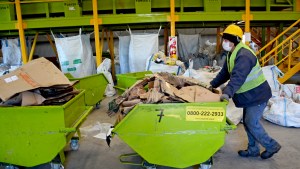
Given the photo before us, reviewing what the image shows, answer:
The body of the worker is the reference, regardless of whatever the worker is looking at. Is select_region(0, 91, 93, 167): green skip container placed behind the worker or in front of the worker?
in front

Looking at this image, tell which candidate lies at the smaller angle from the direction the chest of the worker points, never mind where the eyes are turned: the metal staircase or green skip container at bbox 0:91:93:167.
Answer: the green skip container

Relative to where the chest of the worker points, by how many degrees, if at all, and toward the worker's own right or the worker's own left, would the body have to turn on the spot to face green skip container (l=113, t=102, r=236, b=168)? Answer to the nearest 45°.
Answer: approximately 45° to the worker's own left

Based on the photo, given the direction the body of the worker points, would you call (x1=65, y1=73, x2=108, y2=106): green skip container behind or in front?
in front

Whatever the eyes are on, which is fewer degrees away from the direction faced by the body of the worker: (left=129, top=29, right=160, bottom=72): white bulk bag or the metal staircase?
the white bulk bag

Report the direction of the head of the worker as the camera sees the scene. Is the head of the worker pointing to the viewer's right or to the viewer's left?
to the viewer's left

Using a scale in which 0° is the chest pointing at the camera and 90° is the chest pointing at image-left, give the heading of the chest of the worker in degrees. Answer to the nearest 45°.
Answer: approximately 90°
